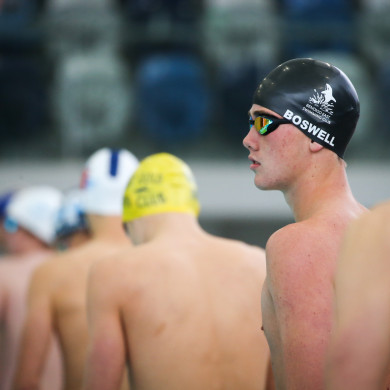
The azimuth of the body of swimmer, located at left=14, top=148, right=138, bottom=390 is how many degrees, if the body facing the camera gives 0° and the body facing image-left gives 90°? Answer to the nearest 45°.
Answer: approximately 180°

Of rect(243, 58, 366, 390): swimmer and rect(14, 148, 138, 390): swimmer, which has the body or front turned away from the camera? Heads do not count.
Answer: rect(14, 148, 138, 390): swimmer

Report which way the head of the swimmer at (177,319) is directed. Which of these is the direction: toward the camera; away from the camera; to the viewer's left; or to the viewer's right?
away from the camera

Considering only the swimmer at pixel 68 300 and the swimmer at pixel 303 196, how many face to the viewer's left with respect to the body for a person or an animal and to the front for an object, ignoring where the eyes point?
1

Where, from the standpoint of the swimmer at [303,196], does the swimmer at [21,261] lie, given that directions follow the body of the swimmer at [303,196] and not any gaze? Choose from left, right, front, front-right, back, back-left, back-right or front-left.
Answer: front-right

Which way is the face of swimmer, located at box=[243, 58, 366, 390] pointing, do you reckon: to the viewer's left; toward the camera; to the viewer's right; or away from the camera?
to the viewer's left

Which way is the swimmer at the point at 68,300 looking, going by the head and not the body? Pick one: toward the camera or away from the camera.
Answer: away from the camera

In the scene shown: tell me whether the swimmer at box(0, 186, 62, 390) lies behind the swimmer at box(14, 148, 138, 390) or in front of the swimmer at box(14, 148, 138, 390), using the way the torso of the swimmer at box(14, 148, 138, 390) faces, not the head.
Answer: in front

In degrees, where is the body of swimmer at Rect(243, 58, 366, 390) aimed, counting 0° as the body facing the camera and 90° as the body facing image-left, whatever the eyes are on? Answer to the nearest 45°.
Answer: approximately 90°

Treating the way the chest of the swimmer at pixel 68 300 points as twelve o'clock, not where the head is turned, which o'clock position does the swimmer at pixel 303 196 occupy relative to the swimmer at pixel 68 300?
the swimmer at pixel 303 196 is roughly at 5 o'clock from the swimmer at pixel 68 300.

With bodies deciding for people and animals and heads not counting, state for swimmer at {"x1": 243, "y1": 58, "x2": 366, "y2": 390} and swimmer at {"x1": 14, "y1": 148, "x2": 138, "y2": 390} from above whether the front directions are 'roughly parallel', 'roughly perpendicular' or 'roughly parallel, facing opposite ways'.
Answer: roughly perpendicular

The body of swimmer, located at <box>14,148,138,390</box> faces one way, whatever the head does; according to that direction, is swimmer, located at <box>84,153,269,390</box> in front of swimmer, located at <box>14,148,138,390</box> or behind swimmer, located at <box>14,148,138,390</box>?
behind
